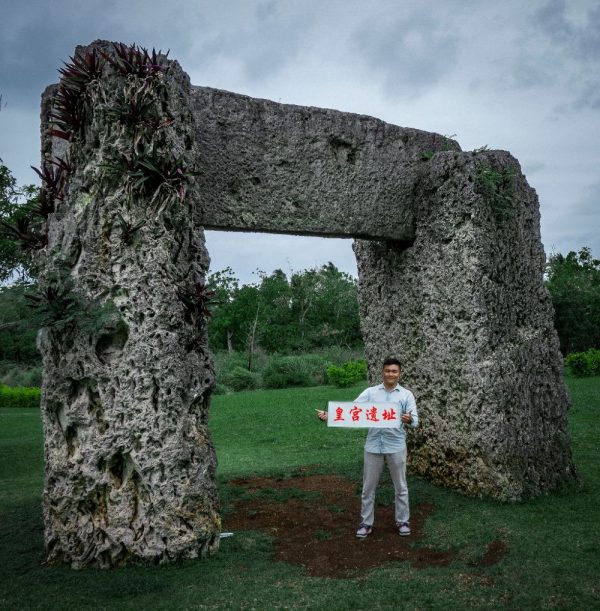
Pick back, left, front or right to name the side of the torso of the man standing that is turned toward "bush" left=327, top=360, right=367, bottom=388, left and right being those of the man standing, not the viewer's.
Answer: back

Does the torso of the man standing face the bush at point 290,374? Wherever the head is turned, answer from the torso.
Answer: no

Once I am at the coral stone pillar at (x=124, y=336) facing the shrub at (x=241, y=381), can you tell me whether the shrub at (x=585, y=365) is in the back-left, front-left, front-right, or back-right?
front-right

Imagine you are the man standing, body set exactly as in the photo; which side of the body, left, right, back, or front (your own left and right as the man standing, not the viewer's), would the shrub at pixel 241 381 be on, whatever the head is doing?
back

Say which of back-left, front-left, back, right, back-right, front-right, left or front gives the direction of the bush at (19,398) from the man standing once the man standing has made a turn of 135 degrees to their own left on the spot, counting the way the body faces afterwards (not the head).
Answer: left

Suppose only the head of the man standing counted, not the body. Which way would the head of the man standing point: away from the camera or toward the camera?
toward the camera

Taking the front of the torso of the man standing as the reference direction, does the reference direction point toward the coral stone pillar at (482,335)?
no

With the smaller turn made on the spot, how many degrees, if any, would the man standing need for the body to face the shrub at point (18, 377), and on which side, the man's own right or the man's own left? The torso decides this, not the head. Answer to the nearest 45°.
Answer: approximately 135° to the man's own right

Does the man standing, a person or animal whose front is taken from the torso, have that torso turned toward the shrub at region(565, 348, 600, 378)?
no

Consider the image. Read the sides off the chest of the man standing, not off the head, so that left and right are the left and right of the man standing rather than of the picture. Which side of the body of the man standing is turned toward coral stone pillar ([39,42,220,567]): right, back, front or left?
right

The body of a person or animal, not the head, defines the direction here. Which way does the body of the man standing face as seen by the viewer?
toward the camera
